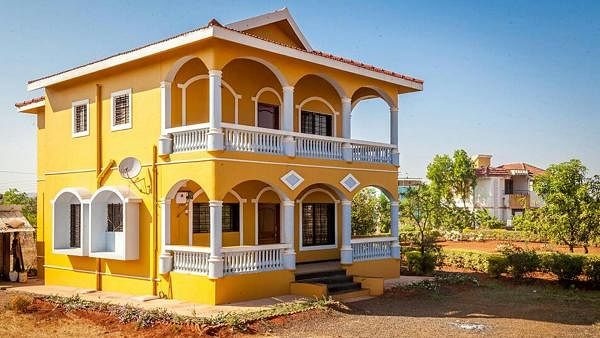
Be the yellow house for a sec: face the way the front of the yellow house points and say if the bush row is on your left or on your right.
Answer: on your left

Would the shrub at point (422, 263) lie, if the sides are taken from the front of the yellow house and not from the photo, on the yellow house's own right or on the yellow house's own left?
on the yellow house's own left

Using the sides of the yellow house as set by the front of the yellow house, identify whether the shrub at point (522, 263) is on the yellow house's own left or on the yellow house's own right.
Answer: on the yellow house's own left

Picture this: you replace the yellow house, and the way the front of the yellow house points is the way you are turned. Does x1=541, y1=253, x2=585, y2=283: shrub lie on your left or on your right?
on your left

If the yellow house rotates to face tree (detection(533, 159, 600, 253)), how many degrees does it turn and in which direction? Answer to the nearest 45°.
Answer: approximately 90° to its left

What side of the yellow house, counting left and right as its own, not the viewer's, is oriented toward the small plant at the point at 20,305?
right

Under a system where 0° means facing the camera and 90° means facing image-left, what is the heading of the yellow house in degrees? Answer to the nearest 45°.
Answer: approximately 315°
